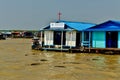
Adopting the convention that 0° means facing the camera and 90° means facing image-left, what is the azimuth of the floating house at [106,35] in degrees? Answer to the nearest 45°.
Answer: approximately 0°

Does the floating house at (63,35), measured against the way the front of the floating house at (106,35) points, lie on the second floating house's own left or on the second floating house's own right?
on the second floating house's own right
